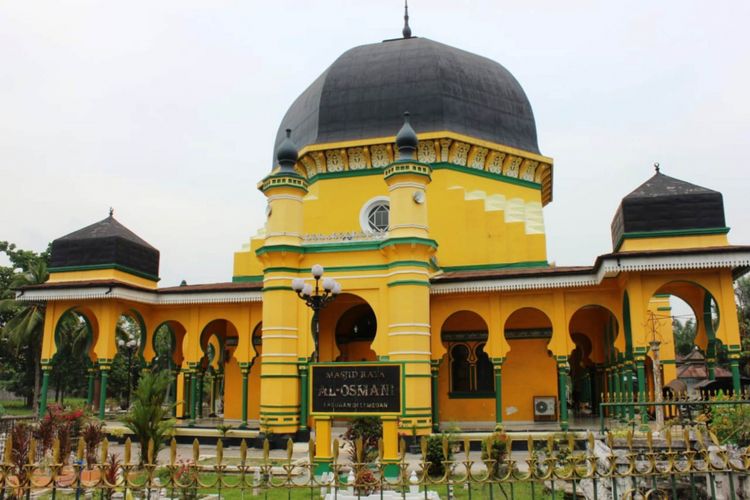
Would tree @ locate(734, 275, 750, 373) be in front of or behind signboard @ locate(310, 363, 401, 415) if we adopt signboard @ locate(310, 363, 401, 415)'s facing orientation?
behind

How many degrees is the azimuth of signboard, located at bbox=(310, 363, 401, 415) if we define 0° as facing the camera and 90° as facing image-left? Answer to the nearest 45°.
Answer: approximately 0°

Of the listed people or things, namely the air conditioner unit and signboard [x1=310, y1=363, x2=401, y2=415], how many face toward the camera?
2

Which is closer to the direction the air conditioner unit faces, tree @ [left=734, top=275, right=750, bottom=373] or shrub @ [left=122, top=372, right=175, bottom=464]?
the shrub

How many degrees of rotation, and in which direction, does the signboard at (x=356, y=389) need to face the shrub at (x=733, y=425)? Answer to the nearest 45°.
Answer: approximately 45° to its left

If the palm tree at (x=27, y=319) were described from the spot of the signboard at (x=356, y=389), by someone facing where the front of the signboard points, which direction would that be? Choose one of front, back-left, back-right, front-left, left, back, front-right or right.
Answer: back-right

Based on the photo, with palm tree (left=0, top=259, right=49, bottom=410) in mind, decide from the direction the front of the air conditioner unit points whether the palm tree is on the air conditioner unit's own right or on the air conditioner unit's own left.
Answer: on the air conditioner unit's own right

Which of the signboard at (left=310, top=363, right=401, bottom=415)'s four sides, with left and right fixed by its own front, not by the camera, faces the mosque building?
back
